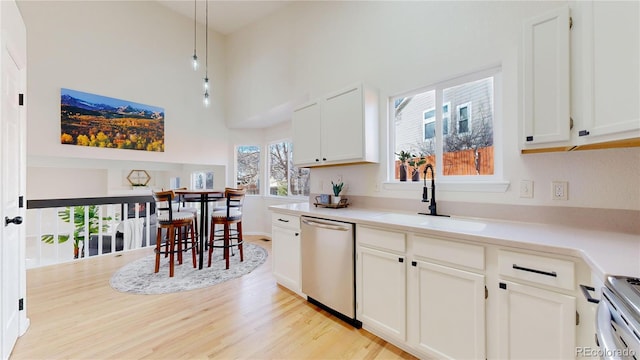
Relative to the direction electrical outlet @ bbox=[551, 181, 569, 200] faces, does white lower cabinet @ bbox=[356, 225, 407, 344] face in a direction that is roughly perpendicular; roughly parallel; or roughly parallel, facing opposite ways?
roughly parallel

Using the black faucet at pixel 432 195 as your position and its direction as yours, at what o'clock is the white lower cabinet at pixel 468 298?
The white lower cabinet is roughly at 10 o'clock from the black faucet.

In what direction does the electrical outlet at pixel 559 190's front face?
toward the camera

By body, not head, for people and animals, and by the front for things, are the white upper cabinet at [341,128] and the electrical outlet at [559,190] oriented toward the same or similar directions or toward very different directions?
same or similar directions

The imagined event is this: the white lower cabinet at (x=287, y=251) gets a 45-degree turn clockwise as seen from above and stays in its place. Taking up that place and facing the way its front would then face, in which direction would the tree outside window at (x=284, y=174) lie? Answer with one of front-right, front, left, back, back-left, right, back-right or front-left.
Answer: right

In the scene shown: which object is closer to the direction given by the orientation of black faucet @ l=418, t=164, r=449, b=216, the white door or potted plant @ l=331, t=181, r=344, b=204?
the white door

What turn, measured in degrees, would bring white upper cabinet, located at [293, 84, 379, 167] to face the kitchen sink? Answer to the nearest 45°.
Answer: approximately 90° to its left

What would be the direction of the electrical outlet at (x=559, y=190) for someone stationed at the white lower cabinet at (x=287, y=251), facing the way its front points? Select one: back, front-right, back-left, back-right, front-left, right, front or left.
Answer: left

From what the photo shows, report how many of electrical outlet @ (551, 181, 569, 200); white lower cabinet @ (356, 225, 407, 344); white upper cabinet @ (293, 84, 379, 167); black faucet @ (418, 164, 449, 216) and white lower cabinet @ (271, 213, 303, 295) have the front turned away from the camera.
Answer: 0

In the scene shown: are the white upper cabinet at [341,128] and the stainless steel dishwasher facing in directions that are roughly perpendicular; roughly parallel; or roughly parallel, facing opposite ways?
roughly parallel

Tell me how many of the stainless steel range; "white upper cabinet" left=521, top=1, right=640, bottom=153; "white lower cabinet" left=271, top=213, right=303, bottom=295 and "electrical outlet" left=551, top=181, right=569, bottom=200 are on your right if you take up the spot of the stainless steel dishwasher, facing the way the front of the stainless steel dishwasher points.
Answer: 1

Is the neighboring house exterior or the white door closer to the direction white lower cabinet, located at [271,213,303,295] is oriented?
the white door

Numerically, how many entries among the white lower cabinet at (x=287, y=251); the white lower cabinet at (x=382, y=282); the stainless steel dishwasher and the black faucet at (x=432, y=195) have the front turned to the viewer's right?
0

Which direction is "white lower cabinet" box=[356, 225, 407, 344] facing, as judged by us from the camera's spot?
facing the viewer and to the left of the viewer

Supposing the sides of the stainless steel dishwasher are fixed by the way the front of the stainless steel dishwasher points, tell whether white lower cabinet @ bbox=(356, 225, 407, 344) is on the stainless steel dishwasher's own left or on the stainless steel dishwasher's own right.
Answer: on the stainless steel dishwasher's own left

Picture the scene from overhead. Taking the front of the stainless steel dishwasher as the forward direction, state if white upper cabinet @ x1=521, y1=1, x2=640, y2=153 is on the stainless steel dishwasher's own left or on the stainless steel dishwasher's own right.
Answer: on the stainless steel dishwasher's own left

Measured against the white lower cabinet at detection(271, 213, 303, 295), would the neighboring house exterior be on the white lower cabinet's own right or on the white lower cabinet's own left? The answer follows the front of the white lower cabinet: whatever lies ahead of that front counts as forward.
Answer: on the white lower cabinet's own left
